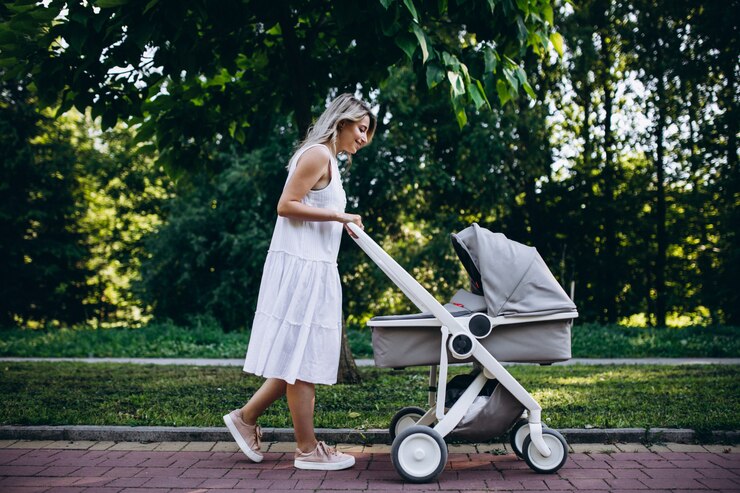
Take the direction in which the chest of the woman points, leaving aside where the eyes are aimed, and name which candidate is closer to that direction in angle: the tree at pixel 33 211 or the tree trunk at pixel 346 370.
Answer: the tree trunk

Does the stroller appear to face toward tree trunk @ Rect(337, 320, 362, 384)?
no

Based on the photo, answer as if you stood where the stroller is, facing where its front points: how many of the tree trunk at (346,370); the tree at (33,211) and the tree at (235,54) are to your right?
0

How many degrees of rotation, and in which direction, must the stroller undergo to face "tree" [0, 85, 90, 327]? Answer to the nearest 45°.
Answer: approximately 135° to its left

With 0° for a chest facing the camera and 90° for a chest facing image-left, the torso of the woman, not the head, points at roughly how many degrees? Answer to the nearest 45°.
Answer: approximately 270°

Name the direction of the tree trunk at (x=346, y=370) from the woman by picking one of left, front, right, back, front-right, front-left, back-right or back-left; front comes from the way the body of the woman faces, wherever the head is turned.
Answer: left

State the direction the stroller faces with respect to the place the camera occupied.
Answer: facing to the right of the viewer

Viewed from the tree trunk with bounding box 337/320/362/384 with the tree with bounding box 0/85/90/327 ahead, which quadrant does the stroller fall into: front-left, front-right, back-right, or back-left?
back-left
